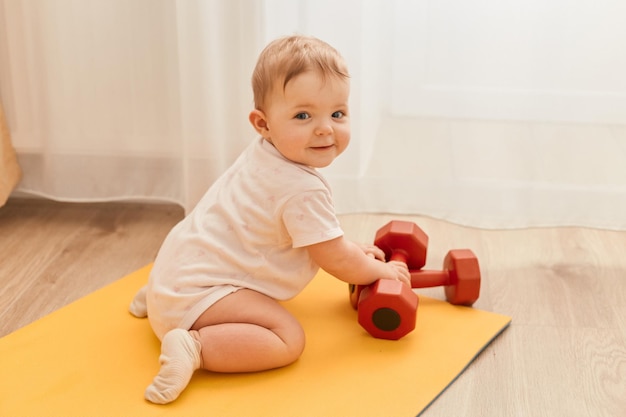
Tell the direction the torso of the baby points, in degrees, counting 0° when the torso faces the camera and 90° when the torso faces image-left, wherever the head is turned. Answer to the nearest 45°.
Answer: approximately 270°

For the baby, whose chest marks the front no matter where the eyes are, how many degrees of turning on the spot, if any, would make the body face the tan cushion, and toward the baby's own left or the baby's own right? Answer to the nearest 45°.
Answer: approximately 135° to the baby's own left
